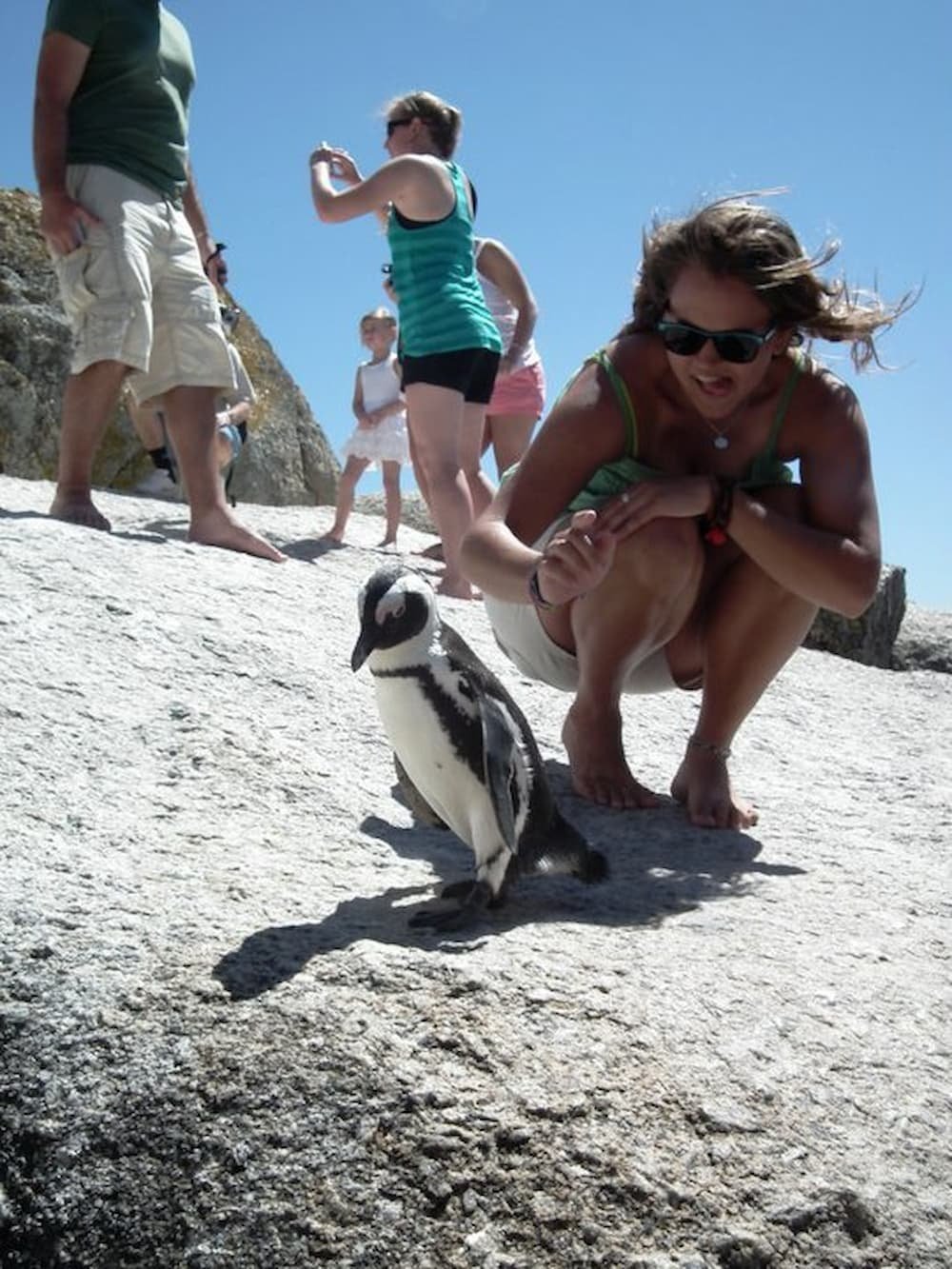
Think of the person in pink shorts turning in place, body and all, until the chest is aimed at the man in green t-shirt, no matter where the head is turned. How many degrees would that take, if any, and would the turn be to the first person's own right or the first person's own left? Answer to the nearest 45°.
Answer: approximately 45° to the first person's own left

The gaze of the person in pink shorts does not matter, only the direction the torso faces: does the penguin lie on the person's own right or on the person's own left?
on the person's own left

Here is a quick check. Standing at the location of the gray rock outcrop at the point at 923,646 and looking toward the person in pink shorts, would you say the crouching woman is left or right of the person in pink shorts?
left

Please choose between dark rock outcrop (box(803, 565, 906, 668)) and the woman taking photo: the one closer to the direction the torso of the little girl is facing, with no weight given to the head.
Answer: the woman taking photo

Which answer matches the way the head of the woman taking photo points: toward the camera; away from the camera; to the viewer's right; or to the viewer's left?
to the viewer's left

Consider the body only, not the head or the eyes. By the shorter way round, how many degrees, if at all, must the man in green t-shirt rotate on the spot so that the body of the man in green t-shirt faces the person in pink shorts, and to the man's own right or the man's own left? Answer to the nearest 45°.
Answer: approximately 90° to the man's own left

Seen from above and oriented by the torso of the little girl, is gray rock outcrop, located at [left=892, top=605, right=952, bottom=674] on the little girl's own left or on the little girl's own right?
on the little girl's own left
